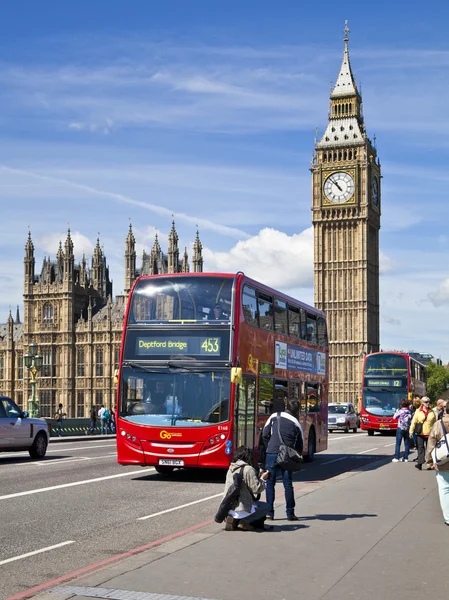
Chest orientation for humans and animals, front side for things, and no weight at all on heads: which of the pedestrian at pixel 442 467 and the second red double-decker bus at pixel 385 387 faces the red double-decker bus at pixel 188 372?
the second red double-decker bus

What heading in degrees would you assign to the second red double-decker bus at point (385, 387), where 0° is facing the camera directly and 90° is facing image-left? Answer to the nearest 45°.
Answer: approximately 0°

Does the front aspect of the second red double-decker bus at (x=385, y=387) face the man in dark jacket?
yes

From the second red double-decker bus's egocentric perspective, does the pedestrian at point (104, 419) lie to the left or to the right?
on its right

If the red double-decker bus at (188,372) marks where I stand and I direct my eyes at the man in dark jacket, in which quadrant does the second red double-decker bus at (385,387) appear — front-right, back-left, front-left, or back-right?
back-left

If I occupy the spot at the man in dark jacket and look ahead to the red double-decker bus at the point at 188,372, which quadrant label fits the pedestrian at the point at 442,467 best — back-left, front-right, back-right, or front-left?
back-right

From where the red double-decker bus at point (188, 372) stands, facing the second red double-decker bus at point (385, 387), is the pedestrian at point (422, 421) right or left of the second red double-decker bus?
right

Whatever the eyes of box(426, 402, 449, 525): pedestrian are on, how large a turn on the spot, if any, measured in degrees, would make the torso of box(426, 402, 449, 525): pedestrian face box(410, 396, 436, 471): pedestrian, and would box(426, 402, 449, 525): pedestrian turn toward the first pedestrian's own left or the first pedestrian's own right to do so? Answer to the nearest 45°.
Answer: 0° — they already face them
